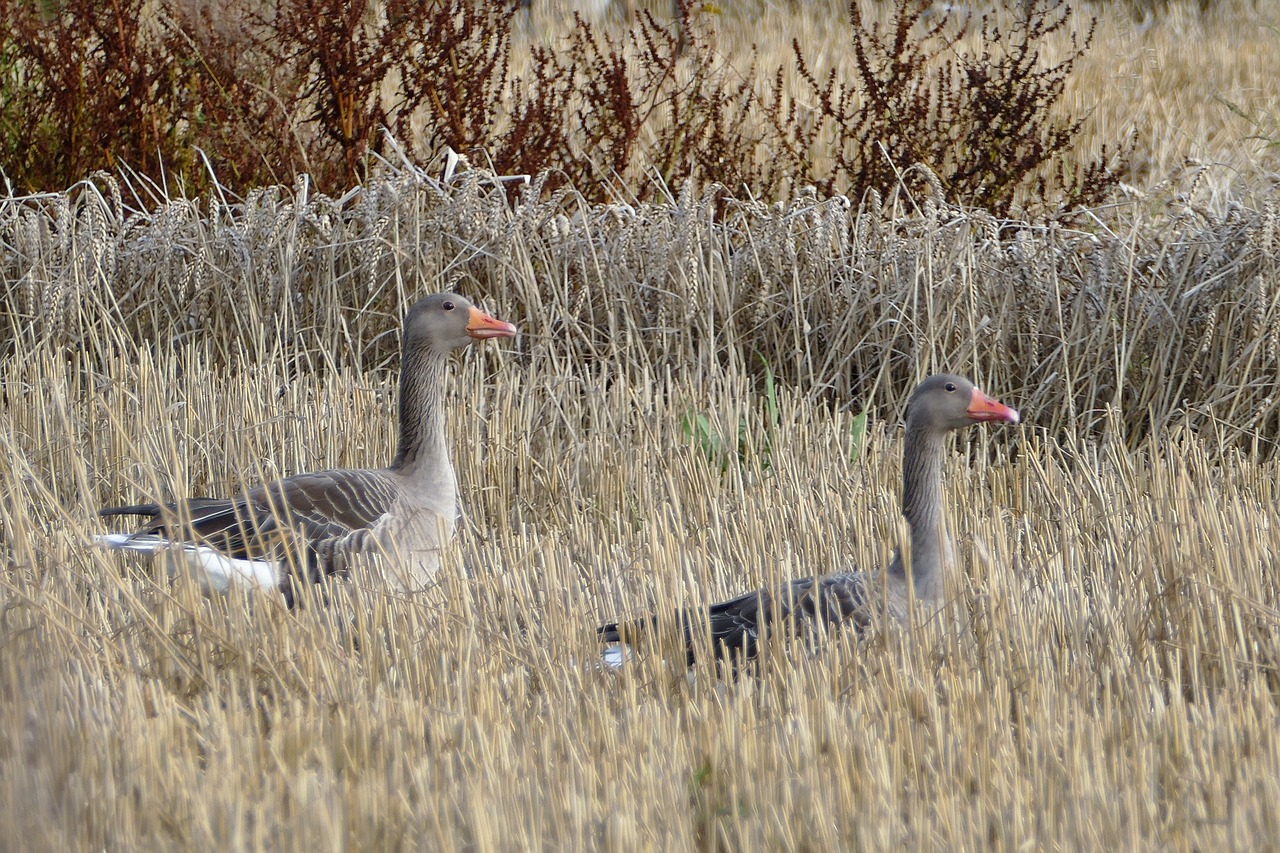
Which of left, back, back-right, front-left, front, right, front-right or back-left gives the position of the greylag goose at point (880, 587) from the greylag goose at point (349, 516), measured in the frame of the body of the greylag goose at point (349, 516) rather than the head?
front-right

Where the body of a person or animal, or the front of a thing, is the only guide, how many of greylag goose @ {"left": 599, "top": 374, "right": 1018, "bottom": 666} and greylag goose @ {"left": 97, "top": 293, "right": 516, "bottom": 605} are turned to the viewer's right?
2

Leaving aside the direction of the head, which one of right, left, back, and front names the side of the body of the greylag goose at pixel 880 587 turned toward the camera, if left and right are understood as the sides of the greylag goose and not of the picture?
right

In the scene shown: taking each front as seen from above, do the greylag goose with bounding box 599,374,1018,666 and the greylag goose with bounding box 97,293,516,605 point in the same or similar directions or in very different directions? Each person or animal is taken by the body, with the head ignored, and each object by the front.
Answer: same or similar directions

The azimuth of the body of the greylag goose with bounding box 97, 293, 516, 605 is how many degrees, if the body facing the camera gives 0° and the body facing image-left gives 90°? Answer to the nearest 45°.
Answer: approximately 270°

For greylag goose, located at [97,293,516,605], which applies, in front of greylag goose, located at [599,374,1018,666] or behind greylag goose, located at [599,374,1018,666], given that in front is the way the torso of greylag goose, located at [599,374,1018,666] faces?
behind
